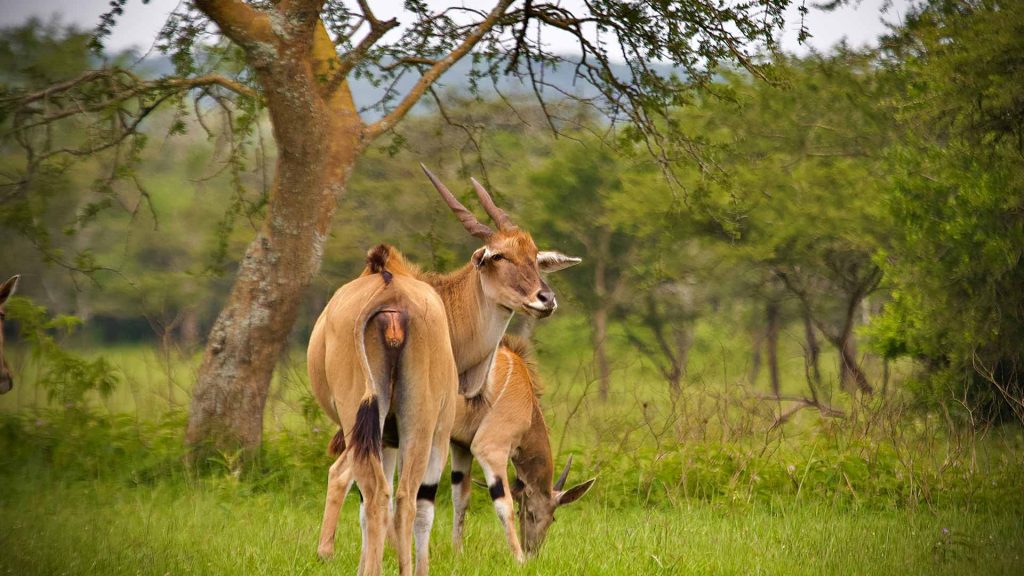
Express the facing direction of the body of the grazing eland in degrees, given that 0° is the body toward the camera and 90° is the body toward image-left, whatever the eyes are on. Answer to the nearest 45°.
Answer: approximately 315°

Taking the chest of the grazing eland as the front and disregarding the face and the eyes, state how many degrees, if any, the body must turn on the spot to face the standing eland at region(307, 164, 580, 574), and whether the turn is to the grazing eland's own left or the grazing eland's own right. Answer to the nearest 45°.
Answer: approximately 135° to the grazing eland's own right

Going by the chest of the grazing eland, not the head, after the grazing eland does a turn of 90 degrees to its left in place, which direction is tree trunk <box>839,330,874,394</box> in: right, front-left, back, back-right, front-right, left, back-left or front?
front

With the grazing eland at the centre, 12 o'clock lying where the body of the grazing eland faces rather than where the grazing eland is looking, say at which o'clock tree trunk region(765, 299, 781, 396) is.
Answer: The tree trunk is roughly at 8 o'clock from the grazing eland.
